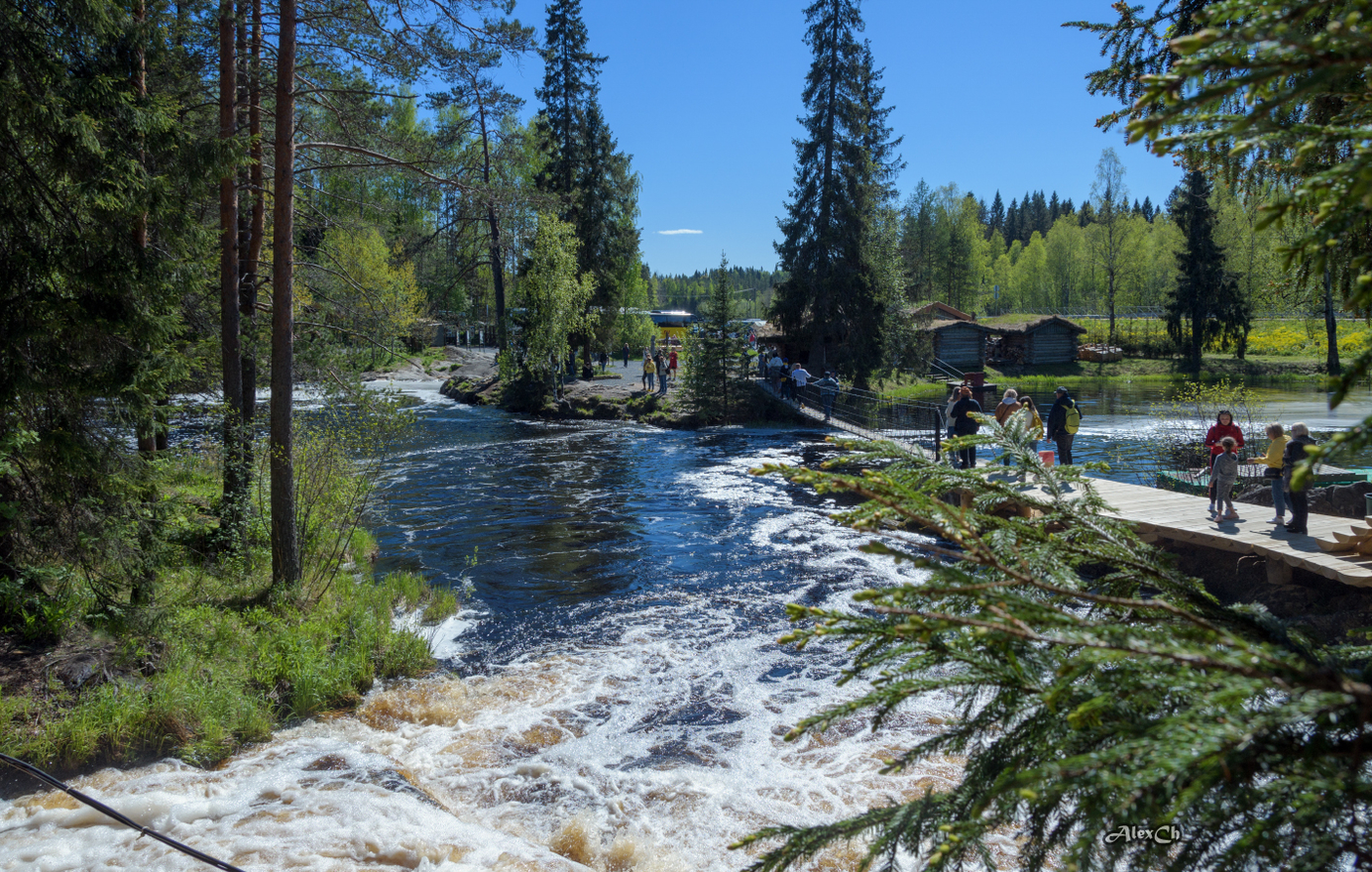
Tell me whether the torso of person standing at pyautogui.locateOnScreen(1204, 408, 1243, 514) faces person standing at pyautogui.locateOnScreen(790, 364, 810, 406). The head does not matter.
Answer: no

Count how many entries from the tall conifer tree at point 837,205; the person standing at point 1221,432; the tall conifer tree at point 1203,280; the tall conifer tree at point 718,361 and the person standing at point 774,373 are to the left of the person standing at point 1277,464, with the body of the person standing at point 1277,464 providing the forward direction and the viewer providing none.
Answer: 0

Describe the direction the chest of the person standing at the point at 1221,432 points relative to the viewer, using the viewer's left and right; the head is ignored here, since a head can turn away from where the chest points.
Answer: facing the viewer

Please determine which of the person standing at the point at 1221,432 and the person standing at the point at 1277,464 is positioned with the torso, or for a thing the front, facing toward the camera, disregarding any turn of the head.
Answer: the person standing at the point at 1221,432

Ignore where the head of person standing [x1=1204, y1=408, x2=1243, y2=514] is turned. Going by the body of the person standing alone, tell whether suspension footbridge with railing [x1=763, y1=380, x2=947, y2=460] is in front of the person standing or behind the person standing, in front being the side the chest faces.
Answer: behind

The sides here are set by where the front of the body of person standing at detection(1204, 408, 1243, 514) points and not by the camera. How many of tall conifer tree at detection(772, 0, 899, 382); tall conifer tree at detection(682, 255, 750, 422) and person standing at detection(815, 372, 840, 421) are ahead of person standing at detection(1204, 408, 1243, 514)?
0

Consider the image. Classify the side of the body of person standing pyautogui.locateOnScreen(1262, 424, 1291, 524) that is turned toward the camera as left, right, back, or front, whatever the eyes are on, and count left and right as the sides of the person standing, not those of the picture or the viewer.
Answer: left

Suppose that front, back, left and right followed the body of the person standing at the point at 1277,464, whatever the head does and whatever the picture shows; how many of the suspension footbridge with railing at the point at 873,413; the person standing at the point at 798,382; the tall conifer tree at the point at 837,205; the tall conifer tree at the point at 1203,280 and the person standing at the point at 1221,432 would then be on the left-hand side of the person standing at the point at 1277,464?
0

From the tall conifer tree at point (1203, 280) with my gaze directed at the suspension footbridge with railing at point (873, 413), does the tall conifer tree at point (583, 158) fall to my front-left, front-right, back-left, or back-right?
front-right

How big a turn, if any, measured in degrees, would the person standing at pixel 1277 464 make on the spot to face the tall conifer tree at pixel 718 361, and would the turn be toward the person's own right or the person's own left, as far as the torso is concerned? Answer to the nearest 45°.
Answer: approximately 45° to the person's own right

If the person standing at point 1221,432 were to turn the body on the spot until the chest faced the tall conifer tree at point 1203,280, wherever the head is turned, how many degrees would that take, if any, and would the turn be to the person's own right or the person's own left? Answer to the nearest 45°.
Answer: approximately 180°

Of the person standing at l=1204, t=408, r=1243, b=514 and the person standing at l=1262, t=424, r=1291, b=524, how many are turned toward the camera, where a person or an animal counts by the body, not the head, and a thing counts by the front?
1

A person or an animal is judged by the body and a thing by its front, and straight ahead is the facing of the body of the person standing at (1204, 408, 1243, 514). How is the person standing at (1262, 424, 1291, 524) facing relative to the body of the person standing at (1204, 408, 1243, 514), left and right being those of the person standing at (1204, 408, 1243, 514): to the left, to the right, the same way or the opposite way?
to the right
